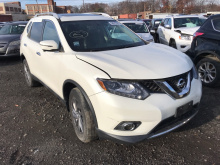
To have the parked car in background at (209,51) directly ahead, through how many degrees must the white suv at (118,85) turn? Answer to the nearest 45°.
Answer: approximately 90° to its left

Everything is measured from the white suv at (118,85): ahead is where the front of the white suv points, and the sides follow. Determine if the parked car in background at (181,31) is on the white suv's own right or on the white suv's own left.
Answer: on the white suv's own left

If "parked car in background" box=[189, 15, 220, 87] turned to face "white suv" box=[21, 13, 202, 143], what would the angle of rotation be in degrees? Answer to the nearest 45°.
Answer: approximately 90° to its right

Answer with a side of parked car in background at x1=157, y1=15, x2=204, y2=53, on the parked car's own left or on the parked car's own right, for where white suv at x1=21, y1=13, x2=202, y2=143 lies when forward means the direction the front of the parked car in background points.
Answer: on the parked car's own right

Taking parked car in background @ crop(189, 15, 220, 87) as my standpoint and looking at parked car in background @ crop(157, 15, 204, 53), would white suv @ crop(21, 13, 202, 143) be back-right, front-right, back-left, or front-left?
back-left
